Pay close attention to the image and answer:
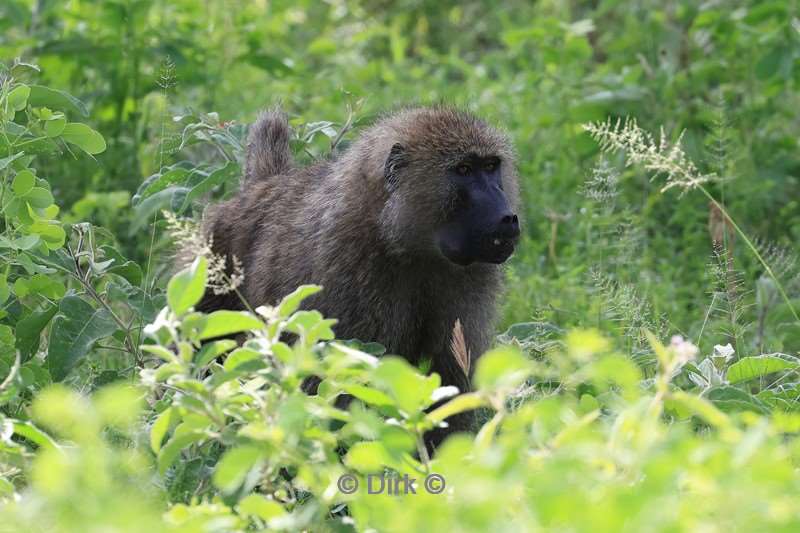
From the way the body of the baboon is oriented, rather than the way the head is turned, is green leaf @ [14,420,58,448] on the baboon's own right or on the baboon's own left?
on the baboon's own right

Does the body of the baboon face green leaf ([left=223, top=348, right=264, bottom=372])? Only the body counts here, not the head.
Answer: no

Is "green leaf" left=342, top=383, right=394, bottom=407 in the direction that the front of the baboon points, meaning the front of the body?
no

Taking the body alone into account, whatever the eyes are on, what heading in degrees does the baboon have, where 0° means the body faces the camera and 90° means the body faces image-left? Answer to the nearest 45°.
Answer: approximately 315°

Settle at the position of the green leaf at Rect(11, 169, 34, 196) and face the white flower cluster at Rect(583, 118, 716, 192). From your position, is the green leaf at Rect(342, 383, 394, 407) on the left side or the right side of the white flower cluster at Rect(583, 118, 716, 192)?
right

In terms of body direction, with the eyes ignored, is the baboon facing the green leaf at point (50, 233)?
no

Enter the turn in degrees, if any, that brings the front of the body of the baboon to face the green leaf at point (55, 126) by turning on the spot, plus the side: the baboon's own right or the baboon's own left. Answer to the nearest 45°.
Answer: approximately 135° to the baboon's own right

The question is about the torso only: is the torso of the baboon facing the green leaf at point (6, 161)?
no

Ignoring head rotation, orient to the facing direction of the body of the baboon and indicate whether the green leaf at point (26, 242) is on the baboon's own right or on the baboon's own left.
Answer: on the baboon's own right

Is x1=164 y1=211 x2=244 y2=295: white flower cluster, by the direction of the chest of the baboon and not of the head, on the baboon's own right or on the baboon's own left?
on the baboon's own right

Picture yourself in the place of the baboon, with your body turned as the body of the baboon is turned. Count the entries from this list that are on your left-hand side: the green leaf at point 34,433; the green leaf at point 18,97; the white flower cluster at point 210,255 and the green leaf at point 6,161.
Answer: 0
